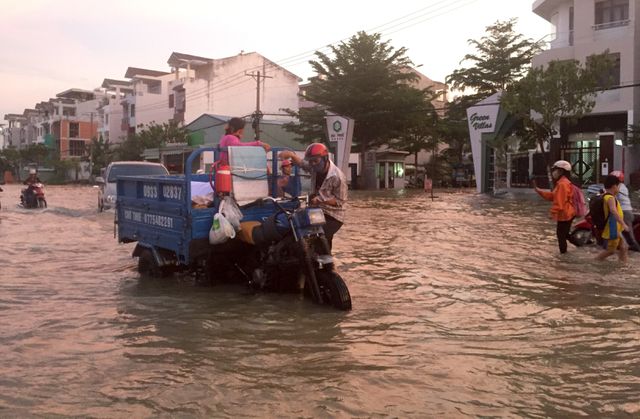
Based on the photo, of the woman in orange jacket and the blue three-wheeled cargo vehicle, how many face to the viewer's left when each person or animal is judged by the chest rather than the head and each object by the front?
1

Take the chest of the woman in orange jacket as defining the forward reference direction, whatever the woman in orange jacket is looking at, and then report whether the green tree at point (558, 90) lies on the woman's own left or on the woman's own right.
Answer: on the woman's own right

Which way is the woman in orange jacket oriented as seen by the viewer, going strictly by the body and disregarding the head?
to the viewer's left

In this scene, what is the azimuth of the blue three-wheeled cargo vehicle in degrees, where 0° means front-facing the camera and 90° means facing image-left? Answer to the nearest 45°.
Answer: approximately 315°

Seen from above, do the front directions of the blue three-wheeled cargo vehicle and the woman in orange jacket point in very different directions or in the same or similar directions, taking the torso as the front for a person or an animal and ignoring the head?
very different directions

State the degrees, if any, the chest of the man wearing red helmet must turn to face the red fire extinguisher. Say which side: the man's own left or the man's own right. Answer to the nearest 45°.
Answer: approximately 45° to the man's own right

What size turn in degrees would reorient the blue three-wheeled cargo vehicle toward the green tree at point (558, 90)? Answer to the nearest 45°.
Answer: approximately 90° to its left

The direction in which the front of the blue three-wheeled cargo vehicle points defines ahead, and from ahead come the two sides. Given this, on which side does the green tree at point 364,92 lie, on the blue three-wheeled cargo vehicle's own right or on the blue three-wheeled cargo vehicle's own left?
on the blue three-wheeled cargo vehicle's own left

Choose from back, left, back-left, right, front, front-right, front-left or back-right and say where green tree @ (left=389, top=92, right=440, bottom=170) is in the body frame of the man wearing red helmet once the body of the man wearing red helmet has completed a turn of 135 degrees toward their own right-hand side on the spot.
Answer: front

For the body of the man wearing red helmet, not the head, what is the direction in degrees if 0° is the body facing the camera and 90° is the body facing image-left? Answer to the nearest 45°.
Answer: approximately 45°
